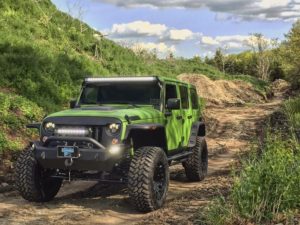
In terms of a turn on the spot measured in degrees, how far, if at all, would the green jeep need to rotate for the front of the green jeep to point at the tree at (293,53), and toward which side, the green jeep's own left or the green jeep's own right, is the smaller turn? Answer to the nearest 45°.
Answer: approximately 180°

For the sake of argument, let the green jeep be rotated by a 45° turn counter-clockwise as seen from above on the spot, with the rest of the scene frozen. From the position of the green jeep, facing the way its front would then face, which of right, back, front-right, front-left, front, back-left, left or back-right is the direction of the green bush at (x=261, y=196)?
front-left

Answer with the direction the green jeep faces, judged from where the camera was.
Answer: facing the viewer and to the left of the viewer

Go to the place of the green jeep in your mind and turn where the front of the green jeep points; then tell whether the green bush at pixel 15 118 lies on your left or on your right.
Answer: on your right
